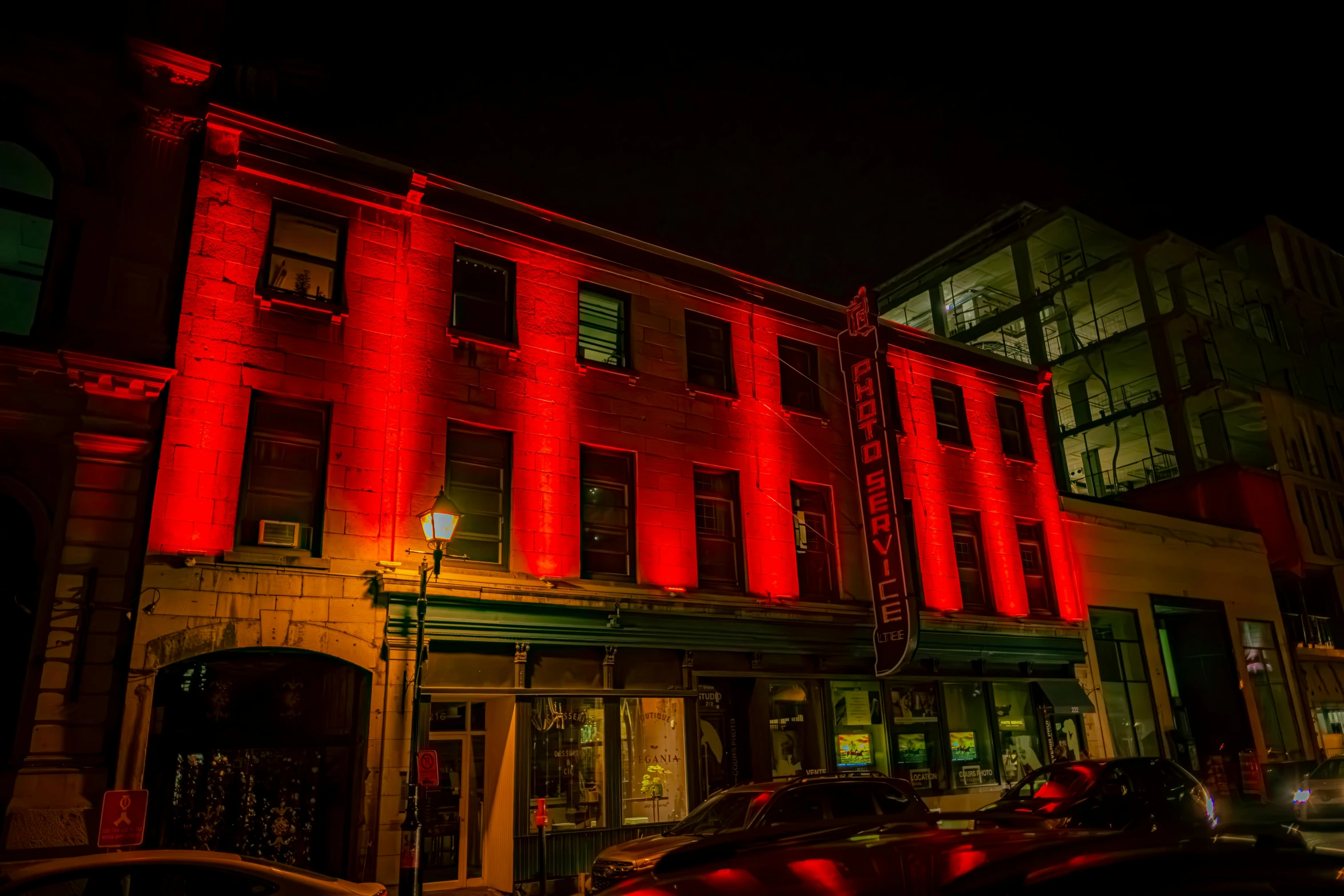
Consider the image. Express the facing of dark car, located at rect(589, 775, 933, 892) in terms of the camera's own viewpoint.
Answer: facing the viewer and to the left of the viewer

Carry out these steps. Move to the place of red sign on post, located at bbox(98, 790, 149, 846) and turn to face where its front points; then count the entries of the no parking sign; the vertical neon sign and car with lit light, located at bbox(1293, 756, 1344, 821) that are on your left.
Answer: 3

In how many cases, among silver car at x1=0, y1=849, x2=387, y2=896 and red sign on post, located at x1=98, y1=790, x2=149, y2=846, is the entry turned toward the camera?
1

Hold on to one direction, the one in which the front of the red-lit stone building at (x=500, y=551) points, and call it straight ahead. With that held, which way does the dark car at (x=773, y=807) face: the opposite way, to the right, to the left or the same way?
to the right

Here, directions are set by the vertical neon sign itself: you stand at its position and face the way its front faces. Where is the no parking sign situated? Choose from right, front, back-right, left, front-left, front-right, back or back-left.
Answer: front

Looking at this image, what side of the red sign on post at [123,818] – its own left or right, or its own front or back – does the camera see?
front

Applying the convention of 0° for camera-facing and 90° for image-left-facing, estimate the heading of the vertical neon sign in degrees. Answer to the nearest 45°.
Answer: approximately 45°

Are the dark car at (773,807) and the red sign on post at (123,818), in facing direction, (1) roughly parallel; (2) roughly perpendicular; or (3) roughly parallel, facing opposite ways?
roughly perpendicular

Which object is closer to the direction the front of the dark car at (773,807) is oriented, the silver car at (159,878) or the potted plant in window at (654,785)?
the silver car

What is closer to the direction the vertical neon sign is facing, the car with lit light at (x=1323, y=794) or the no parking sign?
the no parking sign

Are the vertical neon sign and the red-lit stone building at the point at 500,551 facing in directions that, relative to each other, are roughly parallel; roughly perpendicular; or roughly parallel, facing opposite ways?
roughly perpendicular

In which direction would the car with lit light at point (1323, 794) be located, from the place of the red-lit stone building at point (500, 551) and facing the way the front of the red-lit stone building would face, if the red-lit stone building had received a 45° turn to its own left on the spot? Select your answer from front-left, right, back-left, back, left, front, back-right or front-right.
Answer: front

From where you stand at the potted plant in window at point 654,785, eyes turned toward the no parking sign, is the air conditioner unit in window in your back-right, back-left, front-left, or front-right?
front-right

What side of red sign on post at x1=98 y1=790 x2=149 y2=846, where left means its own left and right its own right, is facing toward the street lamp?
left

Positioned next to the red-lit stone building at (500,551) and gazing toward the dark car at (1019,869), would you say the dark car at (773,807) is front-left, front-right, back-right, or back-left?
front-left
